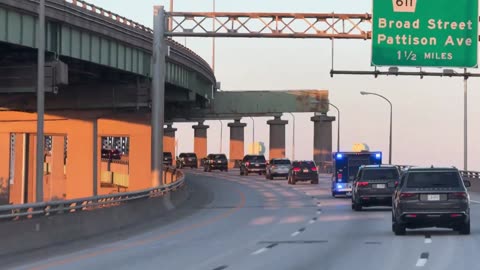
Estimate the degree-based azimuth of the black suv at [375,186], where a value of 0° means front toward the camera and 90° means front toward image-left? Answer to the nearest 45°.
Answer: approximately 180°

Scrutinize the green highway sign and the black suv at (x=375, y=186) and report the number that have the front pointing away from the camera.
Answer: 1

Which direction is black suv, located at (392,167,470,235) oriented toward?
away from the camera

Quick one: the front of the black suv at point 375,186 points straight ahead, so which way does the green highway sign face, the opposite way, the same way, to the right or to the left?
the opposite way

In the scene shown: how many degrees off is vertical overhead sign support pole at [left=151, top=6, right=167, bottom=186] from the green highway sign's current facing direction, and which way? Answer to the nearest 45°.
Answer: approximately 90° to its right

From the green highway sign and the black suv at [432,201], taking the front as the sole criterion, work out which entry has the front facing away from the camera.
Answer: the black suv

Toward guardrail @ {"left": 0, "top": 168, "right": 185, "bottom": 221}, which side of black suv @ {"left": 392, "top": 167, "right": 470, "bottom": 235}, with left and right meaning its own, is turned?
left

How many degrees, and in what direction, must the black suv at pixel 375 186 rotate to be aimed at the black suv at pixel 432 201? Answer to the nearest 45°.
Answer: approximately 180°

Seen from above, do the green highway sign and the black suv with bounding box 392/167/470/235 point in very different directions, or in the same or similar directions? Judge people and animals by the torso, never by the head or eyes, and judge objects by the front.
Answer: very different directions
